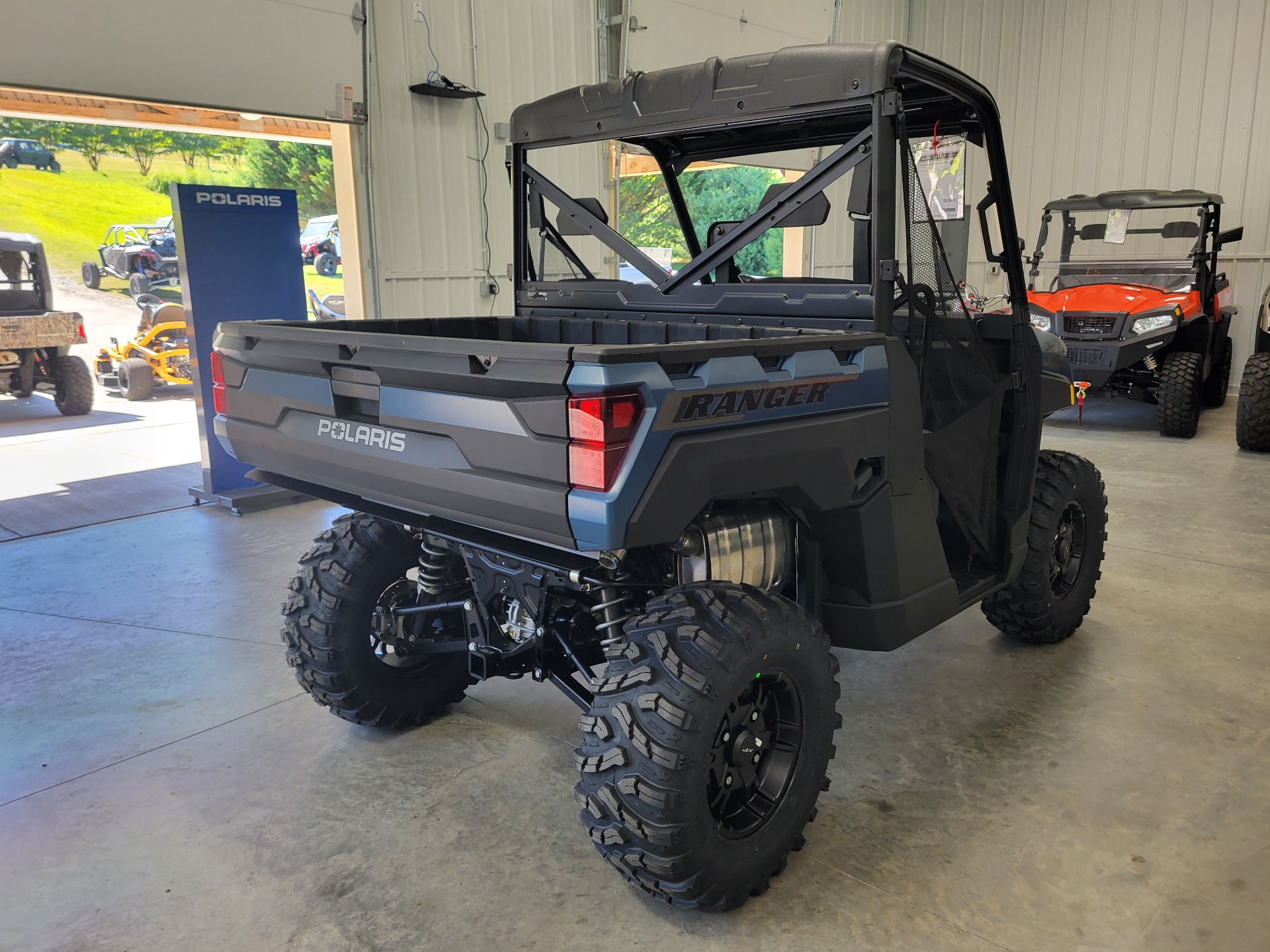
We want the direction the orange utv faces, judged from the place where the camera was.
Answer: facing the viewer and to the left of the viewer

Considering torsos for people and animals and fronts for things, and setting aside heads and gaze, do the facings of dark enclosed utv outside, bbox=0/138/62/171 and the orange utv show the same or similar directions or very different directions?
very different directions

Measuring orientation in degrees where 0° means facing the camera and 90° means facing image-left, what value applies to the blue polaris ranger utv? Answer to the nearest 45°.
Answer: approximately 225°

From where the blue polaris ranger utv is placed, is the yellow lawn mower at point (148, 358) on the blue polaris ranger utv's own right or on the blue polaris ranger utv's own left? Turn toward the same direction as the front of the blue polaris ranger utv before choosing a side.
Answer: on the blue polaris ranger utv's own left

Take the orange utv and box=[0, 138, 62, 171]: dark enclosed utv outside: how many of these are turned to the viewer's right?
1

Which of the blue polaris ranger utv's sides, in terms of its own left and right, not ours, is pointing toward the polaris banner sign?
left

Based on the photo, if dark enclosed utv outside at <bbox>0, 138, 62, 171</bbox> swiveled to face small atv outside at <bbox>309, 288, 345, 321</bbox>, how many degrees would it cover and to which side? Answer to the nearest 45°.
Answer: approximately 45° to its right

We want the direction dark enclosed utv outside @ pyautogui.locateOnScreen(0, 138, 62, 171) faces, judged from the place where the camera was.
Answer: facing to the right of the viewer
